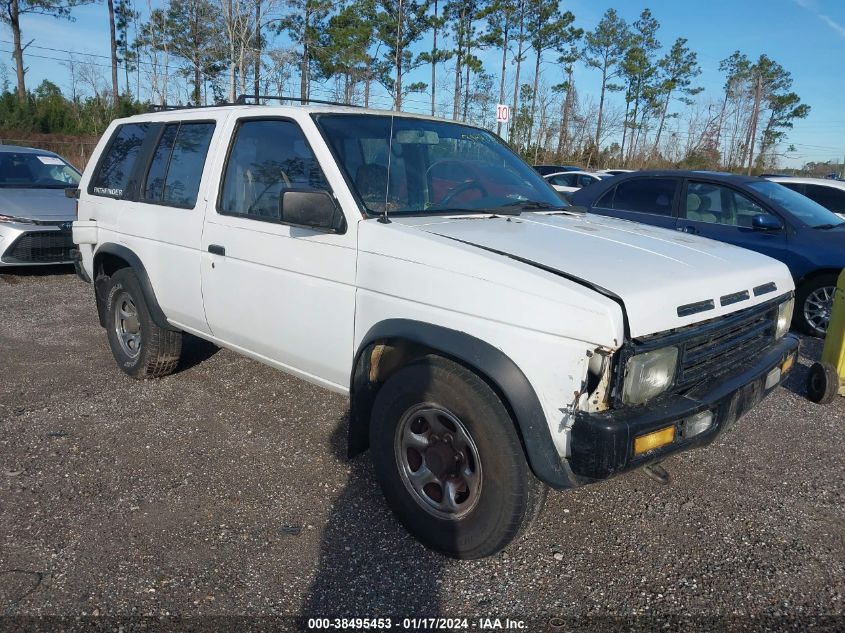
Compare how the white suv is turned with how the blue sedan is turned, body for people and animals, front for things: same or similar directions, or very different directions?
same or similar directions

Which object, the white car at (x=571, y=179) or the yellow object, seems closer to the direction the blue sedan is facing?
the yellow object

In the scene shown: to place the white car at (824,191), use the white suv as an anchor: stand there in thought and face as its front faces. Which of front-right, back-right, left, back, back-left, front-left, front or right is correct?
left

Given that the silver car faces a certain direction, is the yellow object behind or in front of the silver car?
in front

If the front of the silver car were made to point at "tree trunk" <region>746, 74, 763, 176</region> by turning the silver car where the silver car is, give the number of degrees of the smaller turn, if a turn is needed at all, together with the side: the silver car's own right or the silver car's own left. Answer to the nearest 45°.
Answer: approximately 90° to the silver car's own left

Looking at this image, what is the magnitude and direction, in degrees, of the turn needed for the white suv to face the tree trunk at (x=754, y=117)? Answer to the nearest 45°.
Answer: approximately 90° to its left

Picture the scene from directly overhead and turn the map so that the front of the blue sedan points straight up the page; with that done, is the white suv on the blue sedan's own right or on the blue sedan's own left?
on the blue sedan's own right

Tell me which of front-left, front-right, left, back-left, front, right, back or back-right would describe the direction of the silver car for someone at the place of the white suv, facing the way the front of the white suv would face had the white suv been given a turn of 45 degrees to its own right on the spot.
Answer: back-right

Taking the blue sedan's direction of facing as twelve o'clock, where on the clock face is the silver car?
The silver car is roughly at 4 o'clock from the blue sedan.

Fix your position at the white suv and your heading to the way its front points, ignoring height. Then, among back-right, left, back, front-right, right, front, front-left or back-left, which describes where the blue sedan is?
left

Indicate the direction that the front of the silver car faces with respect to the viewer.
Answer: facing the viewer and to the right of the viewer

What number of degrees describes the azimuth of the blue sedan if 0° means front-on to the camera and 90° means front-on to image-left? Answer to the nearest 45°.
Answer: approximately 315°

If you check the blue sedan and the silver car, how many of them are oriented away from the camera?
0
